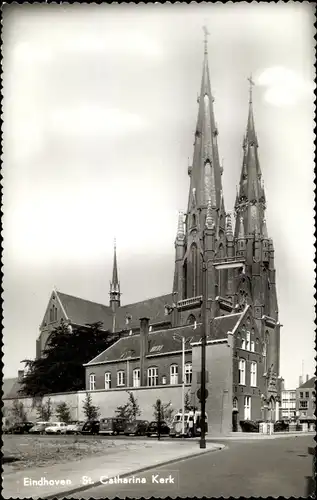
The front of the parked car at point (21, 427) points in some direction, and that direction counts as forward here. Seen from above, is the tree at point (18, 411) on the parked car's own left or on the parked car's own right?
on the parked car's own right

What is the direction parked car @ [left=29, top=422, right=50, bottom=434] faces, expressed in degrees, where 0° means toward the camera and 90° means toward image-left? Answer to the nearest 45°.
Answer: approximately 45°

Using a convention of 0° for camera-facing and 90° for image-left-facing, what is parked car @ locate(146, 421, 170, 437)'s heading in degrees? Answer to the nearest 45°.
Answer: approximately 45°

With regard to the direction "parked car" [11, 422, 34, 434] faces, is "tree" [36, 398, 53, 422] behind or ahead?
behind

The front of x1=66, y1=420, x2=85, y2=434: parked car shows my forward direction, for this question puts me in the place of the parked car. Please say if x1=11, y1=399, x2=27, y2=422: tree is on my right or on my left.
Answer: on my right
